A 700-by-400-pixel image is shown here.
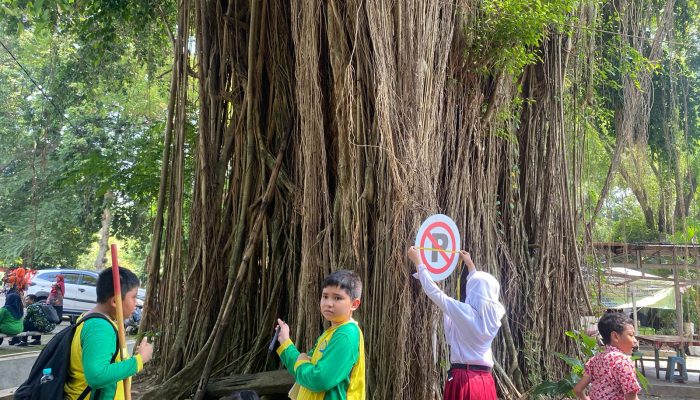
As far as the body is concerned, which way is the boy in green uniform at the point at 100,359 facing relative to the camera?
to the viewer's right

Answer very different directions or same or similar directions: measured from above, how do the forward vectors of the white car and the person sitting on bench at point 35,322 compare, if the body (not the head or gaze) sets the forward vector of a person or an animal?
very different directions

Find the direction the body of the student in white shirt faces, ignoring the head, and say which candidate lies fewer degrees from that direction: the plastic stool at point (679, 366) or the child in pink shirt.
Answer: the plastic stool

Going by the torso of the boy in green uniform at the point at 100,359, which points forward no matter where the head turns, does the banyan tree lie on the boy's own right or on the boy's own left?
on the boy's own left

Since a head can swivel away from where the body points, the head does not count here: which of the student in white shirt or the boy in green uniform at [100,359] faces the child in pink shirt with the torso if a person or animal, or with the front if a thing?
the boy in green uniform

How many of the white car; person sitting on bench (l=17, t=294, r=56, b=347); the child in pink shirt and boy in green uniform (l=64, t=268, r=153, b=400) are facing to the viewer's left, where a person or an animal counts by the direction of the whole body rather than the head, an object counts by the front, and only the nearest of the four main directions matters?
1

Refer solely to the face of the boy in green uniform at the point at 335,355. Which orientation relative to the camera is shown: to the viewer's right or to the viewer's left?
to the viewer's left

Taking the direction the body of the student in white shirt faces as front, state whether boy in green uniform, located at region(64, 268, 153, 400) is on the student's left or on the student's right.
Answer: on the student's left
